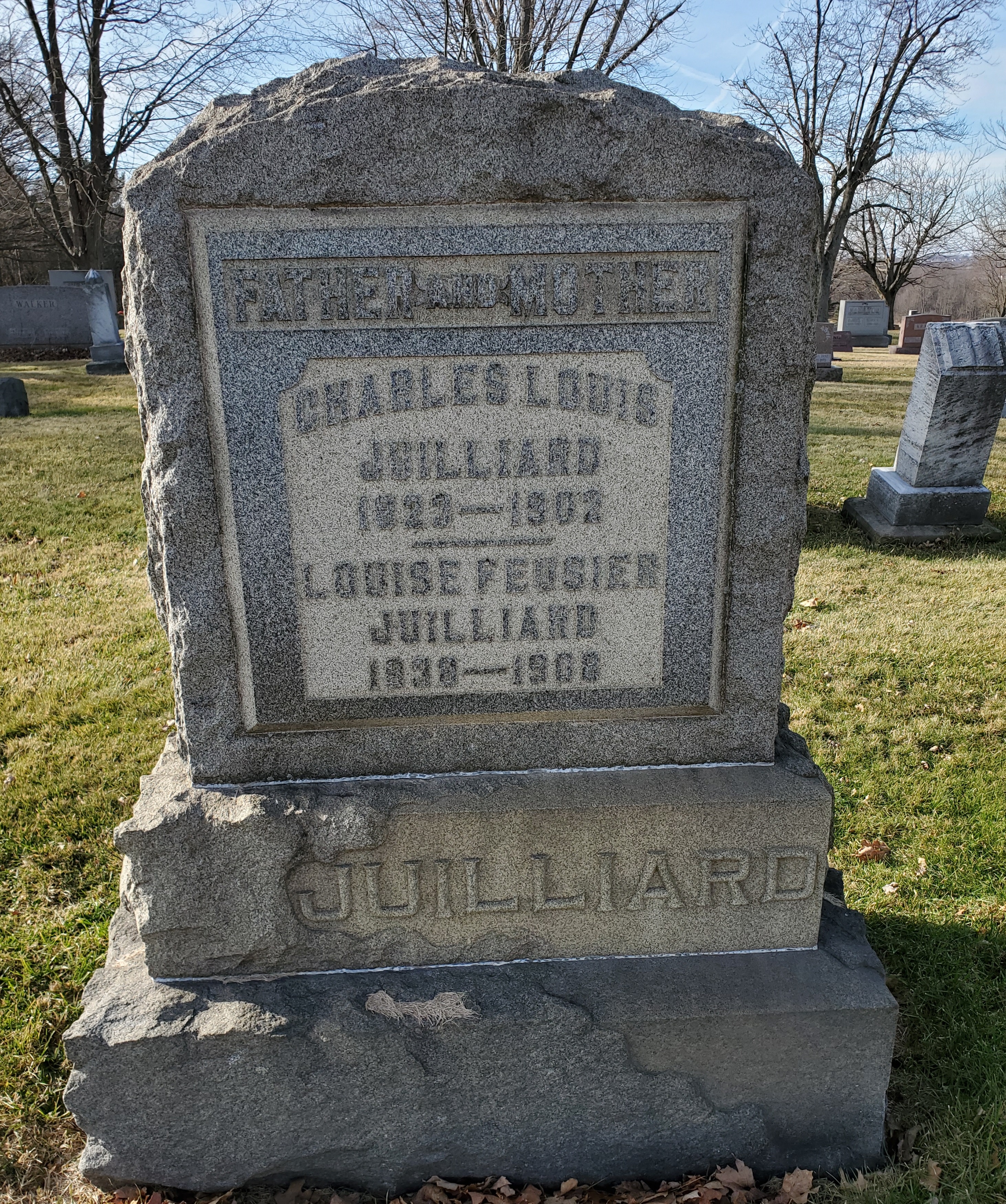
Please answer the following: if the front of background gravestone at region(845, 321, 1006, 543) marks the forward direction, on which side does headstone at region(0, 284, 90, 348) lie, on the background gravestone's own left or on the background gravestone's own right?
on the background gravestone's own right

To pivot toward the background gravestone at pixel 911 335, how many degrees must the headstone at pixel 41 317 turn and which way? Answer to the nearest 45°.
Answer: approximately 90° to its left

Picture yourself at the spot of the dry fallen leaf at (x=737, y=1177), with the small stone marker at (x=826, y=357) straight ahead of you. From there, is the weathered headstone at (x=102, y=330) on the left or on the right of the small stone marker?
left

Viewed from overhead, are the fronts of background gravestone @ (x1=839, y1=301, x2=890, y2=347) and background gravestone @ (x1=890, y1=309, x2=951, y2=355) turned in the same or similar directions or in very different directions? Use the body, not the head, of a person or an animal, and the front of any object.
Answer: same or similar directions

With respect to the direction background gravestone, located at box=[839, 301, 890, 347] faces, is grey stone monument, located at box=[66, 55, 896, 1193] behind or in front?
in front

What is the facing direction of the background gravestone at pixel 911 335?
toward the camera

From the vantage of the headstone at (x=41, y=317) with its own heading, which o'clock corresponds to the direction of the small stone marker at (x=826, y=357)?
The small stone marker is roughly at 10 o'clock from the headstone.

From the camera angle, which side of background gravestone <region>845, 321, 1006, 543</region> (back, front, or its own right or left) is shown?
front

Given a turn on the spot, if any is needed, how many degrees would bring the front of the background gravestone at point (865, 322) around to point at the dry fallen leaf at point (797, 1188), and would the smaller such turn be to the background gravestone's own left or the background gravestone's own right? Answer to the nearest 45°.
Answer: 0° — it already faces it

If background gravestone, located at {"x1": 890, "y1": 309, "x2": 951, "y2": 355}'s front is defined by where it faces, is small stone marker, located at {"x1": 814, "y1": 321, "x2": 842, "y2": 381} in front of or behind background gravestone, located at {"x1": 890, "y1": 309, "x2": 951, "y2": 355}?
in front

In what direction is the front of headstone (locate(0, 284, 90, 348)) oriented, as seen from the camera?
facing the viewer

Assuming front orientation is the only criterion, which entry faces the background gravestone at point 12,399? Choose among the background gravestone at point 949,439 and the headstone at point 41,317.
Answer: the headstone

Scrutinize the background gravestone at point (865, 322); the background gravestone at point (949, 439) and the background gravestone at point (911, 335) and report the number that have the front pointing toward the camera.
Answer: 3

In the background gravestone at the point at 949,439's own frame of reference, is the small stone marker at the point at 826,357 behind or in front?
behind

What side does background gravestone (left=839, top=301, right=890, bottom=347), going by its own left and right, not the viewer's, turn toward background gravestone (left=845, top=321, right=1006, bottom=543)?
front
